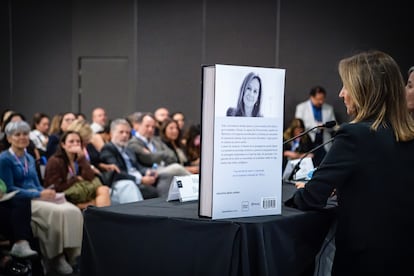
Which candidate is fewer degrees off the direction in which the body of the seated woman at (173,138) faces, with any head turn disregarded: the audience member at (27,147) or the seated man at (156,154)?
the seated man

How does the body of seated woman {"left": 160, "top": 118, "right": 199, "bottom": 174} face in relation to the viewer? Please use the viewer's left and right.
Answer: facing the viewer and to the right of the viewer

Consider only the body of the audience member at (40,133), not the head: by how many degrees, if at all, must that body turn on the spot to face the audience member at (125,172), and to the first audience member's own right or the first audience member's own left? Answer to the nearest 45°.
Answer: approximately 45° to the first audience member's own right

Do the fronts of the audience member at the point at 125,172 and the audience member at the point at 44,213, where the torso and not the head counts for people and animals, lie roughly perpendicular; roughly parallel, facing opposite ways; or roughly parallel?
roughly parallel

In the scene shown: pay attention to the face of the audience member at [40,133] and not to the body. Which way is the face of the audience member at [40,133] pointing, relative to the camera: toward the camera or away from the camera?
toward the camera

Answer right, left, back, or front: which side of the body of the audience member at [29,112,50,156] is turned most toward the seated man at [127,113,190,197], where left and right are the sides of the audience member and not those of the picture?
front

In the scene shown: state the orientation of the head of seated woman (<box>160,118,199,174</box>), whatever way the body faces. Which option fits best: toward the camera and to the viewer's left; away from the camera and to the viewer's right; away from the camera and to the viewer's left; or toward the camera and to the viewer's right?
toward the camera and to the viewer's right

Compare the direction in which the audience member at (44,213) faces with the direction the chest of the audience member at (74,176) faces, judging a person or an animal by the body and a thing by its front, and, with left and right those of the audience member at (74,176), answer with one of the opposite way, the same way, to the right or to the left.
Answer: the same way

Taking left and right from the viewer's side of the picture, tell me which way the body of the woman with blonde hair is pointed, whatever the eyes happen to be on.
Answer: facing away from the viewer and to the left of the viewer

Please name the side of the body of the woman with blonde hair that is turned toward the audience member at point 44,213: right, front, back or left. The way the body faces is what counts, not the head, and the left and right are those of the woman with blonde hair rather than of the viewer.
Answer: front

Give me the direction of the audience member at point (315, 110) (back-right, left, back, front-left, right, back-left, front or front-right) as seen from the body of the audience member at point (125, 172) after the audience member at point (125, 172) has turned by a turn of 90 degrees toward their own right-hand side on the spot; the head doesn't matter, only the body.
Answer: back

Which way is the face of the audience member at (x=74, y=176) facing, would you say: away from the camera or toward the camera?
toward the camera

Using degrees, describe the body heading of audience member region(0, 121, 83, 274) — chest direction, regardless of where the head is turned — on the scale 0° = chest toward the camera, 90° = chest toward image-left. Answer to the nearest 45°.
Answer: approximately 315°

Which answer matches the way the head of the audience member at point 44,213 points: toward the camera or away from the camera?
toward the camera

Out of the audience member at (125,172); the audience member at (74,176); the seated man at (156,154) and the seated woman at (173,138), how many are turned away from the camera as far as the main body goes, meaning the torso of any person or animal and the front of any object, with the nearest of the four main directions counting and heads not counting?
0

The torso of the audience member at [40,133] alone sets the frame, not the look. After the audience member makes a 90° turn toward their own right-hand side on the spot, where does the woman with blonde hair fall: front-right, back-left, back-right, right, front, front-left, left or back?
front-left
